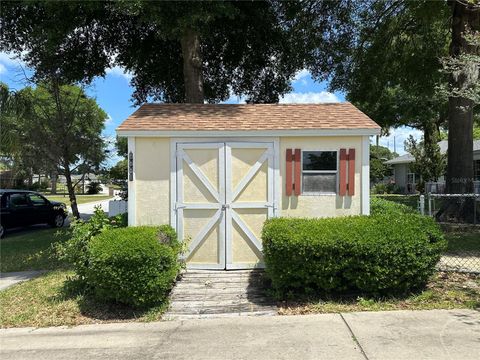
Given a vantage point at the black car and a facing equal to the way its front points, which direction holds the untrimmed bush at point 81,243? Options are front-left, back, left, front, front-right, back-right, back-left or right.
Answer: back-right

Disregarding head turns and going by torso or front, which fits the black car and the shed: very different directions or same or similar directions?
very different directions

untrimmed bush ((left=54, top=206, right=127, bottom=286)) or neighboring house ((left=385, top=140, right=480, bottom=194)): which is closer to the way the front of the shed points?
the untrimmed bush

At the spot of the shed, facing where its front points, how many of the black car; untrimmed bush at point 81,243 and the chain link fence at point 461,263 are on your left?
1

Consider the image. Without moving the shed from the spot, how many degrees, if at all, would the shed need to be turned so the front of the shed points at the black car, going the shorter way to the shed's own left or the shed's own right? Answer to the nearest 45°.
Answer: approximately 135° to the shed's own right

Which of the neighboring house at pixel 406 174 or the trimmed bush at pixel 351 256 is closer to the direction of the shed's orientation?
the trimmed bush

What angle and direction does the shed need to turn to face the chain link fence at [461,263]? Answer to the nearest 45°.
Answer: approximately 90° to its left

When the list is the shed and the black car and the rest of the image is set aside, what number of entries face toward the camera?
1

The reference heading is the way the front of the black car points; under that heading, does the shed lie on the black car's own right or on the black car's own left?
on the black car's own right
